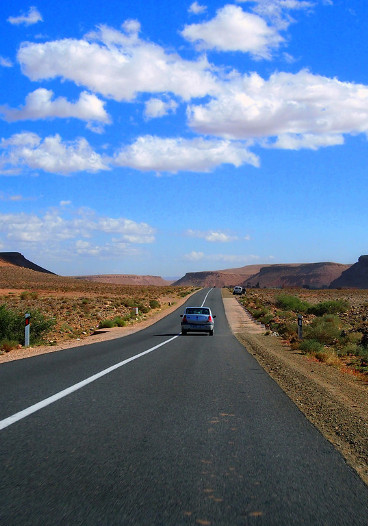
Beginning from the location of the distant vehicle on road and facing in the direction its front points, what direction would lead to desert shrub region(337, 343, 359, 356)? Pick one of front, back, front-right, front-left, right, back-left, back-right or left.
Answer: back-right

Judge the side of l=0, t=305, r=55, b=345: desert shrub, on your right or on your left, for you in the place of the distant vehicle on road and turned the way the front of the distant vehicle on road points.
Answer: on your left

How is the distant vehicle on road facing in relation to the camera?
away from the camera

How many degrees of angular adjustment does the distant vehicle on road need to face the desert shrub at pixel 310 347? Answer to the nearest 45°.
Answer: approximately 135° to its right
